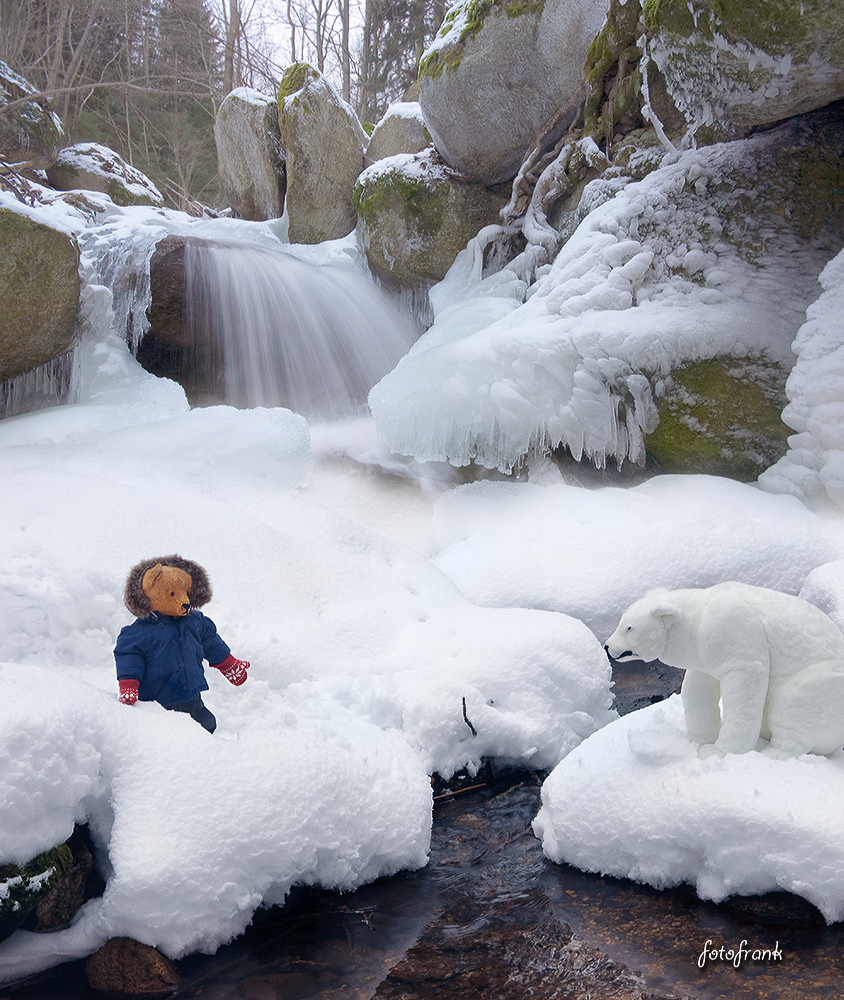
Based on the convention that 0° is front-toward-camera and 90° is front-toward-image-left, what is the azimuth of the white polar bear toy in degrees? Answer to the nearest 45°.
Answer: approximately 90°

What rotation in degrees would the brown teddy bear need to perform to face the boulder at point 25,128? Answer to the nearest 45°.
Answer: approximately 135° to its left

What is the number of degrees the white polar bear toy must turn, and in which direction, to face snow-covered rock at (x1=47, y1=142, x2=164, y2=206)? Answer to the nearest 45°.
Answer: approximately 45° to its right

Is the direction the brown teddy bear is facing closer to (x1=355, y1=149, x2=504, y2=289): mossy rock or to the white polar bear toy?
the white polar bear toy

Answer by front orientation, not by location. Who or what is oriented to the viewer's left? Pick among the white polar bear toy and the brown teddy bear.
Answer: the white polar bear toy

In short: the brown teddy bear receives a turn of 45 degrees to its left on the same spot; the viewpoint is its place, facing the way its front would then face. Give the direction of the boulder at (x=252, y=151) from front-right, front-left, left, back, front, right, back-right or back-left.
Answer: left

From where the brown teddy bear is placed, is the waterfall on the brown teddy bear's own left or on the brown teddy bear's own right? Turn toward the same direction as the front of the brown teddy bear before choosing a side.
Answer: on the brown teddy bear's own left

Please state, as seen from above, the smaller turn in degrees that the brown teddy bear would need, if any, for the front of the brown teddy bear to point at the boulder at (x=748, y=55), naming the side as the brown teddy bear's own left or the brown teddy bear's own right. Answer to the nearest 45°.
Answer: approximately 90° to the brown teddy bear's own left

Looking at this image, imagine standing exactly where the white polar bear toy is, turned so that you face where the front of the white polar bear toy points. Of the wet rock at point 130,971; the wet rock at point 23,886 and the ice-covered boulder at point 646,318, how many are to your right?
1

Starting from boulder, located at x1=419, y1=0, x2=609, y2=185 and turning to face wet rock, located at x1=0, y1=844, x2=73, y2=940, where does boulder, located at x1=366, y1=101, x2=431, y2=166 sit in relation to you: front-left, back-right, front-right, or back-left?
back-right

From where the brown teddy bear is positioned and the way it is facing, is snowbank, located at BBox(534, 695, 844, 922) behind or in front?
in front

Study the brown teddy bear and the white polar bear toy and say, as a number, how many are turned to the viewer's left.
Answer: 1

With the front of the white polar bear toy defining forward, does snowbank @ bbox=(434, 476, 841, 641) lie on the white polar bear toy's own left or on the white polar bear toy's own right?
on the white polar bear toy's own right

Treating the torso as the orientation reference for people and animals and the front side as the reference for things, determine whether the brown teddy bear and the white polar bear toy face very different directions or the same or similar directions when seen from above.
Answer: very different directions
